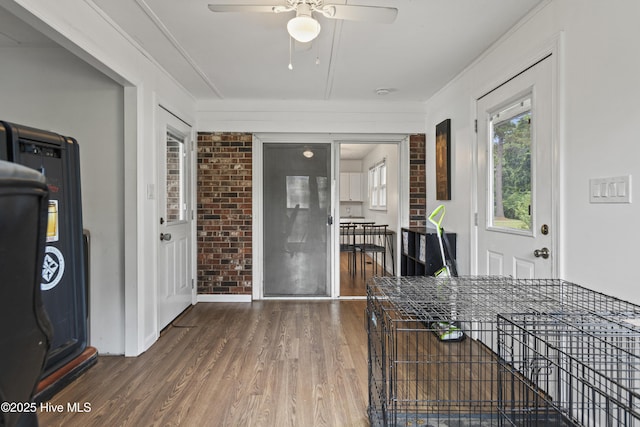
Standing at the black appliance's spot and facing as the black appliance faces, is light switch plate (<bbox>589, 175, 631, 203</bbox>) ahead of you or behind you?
ahead

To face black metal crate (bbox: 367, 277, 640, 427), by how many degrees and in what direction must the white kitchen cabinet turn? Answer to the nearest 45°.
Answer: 0° — it already faces it

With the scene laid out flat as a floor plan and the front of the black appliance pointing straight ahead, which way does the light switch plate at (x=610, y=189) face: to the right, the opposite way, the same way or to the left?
the opposite way

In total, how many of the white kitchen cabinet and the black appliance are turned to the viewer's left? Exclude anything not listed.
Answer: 0

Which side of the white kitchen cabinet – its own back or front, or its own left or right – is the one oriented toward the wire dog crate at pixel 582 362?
front

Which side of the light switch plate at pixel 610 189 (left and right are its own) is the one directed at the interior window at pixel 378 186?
right

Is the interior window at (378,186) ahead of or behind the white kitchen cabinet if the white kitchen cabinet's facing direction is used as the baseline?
ahead

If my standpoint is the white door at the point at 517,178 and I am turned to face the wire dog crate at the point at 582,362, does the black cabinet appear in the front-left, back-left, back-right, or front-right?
back-right

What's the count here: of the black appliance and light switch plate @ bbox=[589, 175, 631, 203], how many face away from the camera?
0

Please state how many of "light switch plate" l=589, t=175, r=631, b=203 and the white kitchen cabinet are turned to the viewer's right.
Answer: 0

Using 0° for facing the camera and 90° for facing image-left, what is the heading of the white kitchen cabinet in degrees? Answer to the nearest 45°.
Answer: approximately 0°

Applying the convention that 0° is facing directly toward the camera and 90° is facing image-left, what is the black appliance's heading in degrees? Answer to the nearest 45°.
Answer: approximately 315°

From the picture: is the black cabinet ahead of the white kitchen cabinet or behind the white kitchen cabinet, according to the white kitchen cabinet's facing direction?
ahead

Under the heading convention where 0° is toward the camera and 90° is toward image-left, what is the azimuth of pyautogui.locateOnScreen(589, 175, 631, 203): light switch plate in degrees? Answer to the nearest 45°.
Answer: approximately 45°
